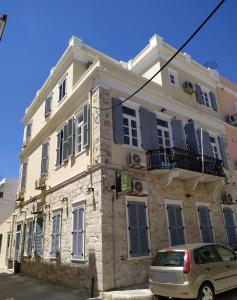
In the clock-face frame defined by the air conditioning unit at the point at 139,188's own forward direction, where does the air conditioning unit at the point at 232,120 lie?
the air conditioning unit at the point at 232,120 is roughly at 9 o'clock from the air conditioning unit at the point at 139,188.

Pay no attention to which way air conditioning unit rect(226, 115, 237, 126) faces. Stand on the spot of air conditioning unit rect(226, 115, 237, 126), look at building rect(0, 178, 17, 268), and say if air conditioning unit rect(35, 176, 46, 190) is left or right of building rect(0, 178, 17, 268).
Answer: left

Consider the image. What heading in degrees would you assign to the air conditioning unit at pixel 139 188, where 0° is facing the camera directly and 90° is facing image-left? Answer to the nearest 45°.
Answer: approximately 315°

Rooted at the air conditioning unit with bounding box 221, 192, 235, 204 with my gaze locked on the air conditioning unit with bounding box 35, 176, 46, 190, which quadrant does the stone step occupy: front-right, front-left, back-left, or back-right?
front-left

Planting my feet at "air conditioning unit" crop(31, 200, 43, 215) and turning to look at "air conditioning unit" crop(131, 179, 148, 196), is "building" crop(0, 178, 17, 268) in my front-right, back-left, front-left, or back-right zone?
back-left

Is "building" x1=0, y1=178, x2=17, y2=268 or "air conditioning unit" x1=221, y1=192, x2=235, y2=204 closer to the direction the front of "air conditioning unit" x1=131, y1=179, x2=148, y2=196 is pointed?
the air conditioning unit

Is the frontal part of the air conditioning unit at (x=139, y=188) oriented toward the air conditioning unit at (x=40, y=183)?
no

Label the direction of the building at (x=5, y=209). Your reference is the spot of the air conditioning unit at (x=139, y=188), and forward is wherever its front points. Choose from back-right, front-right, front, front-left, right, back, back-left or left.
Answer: back
